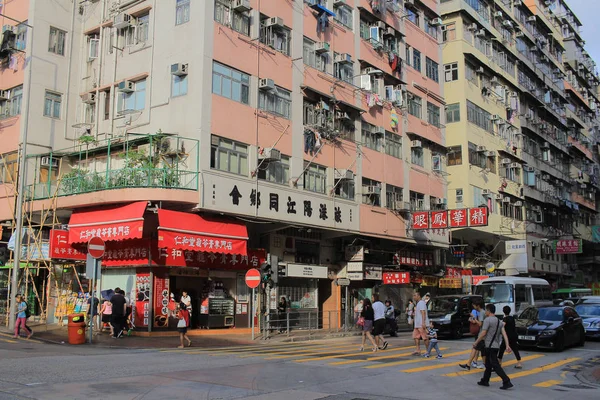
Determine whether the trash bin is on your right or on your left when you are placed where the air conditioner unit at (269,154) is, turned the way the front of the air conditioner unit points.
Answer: on your right

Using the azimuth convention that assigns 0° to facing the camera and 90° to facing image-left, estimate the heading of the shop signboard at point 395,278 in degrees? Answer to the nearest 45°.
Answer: approximately 0°

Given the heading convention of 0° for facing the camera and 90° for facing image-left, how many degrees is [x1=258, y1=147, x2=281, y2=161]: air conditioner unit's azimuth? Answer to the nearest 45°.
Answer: approximately 315°

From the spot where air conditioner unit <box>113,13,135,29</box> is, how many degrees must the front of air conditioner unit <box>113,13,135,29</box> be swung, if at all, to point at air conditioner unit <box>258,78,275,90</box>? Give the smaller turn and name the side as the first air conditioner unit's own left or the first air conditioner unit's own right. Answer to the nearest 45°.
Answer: approximately 135° to the first air conditioner unit's own left

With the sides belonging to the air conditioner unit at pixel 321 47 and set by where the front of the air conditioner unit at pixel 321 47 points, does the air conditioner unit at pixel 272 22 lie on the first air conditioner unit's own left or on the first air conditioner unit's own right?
on the first air conditioner unit's own right

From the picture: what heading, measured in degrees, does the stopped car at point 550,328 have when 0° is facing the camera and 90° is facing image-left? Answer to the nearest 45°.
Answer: approximately 45°

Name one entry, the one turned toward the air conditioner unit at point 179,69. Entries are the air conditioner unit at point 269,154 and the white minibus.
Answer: the white minibus

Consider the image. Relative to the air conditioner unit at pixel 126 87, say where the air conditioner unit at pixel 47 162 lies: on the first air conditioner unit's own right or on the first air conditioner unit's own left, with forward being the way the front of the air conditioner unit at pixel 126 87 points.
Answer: on the first air conditioner unit's own right

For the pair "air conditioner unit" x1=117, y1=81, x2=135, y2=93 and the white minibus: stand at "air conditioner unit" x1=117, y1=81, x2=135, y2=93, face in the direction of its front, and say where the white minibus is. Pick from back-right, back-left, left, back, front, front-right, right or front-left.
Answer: back-left

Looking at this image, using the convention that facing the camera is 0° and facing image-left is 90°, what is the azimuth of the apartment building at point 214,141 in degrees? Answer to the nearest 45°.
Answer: approximately 315°

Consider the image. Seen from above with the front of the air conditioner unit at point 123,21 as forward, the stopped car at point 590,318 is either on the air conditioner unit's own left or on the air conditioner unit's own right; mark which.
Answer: on the air conditioner unit's own left

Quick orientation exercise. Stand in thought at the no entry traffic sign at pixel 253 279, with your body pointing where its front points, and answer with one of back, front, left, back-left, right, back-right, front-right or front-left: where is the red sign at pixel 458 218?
left
